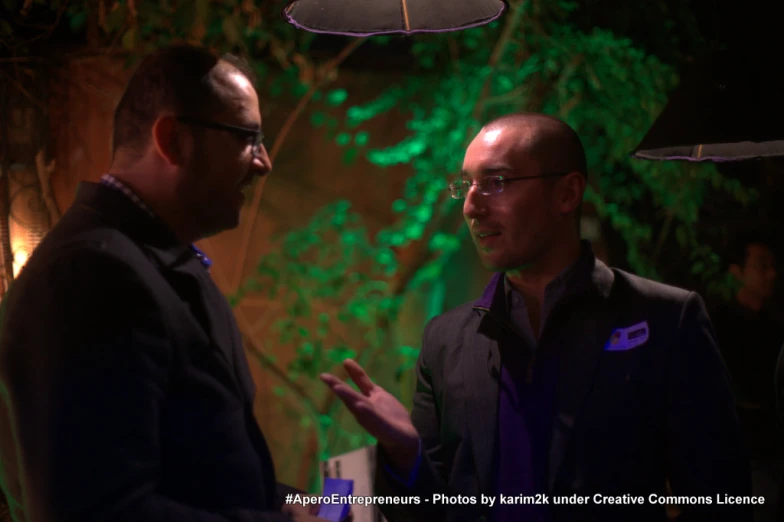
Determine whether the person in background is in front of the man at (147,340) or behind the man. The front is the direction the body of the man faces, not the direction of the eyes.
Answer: in front

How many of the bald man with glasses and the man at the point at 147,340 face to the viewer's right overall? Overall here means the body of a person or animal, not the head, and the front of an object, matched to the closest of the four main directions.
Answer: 1

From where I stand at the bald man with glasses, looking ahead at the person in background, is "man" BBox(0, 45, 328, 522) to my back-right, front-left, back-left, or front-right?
back-left

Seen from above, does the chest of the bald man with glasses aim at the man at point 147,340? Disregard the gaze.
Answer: yes

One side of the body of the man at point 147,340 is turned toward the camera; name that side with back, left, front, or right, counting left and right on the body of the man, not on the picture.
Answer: right

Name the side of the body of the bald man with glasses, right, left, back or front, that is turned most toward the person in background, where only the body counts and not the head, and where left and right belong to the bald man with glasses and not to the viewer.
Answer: back

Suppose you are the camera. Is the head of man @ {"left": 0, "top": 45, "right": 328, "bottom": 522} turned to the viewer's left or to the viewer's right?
to the viewer's right

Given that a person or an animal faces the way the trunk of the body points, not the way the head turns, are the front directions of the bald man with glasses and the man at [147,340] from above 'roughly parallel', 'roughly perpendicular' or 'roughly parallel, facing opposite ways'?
roughly parallel, facing opposite ways
